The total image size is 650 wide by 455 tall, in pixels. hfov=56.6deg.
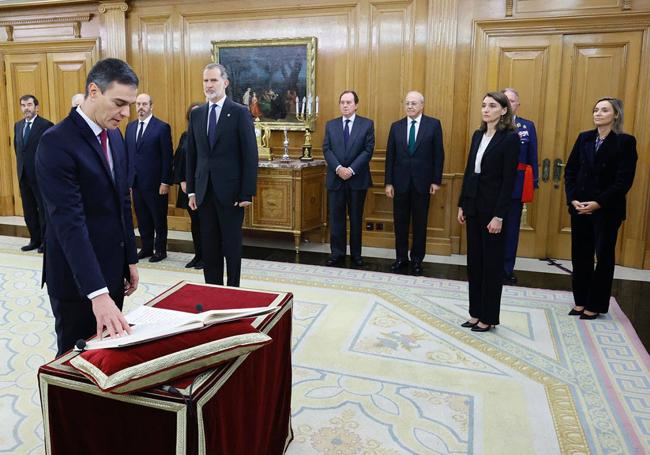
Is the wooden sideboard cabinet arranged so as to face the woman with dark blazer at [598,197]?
no

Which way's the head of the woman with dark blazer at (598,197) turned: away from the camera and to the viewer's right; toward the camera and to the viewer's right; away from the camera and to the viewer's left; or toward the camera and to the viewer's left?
toward the camera and to the viewer's left

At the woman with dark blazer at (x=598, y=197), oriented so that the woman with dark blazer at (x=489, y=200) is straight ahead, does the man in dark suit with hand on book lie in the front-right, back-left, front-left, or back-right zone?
front-left

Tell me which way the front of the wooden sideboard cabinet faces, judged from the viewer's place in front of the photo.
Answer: facing the viewer and to the left of the viewer

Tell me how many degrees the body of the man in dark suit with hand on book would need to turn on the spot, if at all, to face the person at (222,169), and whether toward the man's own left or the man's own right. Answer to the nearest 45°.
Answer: approximately 90° to the man's own left

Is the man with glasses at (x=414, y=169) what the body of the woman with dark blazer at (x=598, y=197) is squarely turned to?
no

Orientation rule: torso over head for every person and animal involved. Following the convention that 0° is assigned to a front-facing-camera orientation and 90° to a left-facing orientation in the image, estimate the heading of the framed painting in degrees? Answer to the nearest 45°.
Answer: approximately 45°

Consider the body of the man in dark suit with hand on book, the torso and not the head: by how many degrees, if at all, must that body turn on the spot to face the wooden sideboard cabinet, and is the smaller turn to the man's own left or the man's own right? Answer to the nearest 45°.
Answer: approximately 90° to the man's own left

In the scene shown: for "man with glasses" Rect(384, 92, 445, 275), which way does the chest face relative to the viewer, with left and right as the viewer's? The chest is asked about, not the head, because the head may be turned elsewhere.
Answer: facing the viewer

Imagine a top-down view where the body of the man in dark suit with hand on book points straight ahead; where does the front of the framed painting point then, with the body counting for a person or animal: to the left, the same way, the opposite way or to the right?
to the right

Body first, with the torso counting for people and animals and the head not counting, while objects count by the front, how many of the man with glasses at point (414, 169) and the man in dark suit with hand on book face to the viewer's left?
0

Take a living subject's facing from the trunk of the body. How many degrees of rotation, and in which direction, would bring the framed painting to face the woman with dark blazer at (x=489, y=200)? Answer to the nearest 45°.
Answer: approximately 45° to its left

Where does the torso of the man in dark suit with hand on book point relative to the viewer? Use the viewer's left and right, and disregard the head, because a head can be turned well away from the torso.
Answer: facing the viewer and to the right of the viewer

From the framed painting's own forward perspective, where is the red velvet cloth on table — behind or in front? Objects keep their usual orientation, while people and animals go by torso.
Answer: in front

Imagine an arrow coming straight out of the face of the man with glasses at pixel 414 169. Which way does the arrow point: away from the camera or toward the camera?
toward the camera

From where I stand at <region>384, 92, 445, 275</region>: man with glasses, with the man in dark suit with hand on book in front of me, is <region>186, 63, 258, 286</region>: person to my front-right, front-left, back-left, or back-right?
front-right
